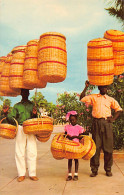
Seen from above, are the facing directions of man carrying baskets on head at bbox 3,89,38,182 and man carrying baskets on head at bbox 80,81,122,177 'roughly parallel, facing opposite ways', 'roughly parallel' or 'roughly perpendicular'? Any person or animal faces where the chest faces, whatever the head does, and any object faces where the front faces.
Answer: roughly parallel

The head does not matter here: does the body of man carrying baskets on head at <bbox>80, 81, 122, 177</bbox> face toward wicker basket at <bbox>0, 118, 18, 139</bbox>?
no

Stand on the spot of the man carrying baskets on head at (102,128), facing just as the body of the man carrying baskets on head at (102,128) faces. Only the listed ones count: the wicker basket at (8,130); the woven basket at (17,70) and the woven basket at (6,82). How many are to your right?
3

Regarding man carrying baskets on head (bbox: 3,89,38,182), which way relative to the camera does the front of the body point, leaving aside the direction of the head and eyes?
toward the camera

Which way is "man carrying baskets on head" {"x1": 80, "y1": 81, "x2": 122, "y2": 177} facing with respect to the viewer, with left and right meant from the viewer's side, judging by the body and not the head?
facing the viewer

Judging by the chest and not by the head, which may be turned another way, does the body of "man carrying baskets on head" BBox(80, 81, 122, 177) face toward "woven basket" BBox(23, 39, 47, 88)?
no

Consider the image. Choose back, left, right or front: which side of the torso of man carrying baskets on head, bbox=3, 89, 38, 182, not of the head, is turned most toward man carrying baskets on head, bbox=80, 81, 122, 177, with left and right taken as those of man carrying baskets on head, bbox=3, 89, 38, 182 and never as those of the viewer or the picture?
left

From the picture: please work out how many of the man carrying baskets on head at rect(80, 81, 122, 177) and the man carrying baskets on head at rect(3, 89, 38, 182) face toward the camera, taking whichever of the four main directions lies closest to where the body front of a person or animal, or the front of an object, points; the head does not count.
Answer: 2
